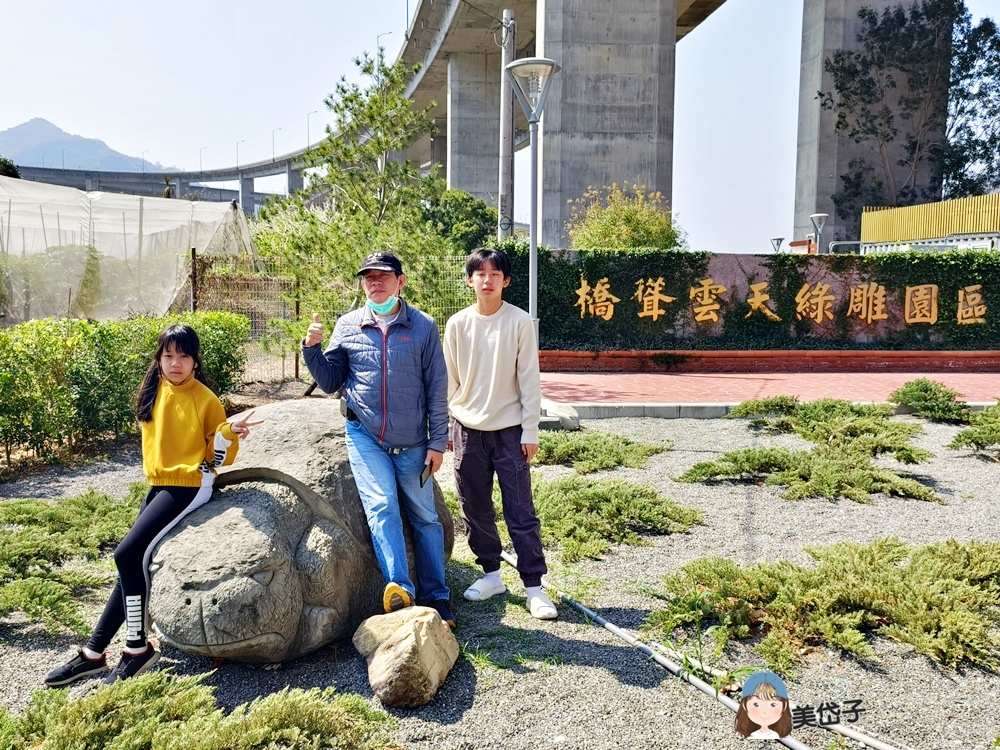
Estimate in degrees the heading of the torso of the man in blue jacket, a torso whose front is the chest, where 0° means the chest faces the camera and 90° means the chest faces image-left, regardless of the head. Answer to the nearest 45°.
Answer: approximately 0°

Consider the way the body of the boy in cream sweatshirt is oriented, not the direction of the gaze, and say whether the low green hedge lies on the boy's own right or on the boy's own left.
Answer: on the boy's own right

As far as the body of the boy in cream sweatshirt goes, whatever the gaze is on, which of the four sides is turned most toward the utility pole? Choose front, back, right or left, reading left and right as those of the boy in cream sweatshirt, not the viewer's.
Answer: back

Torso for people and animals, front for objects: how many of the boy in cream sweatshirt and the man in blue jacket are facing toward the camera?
2

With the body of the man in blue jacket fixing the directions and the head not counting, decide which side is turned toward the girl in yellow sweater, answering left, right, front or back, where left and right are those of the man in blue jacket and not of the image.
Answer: right

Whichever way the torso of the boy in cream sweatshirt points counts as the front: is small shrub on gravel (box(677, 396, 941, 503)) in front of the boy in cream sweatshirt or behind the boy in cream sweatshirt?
behind

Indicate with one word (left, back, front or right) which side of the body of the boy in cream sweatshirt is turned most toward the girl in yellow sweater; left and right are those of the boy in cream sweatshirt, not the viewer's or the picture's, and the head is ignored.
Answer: right
